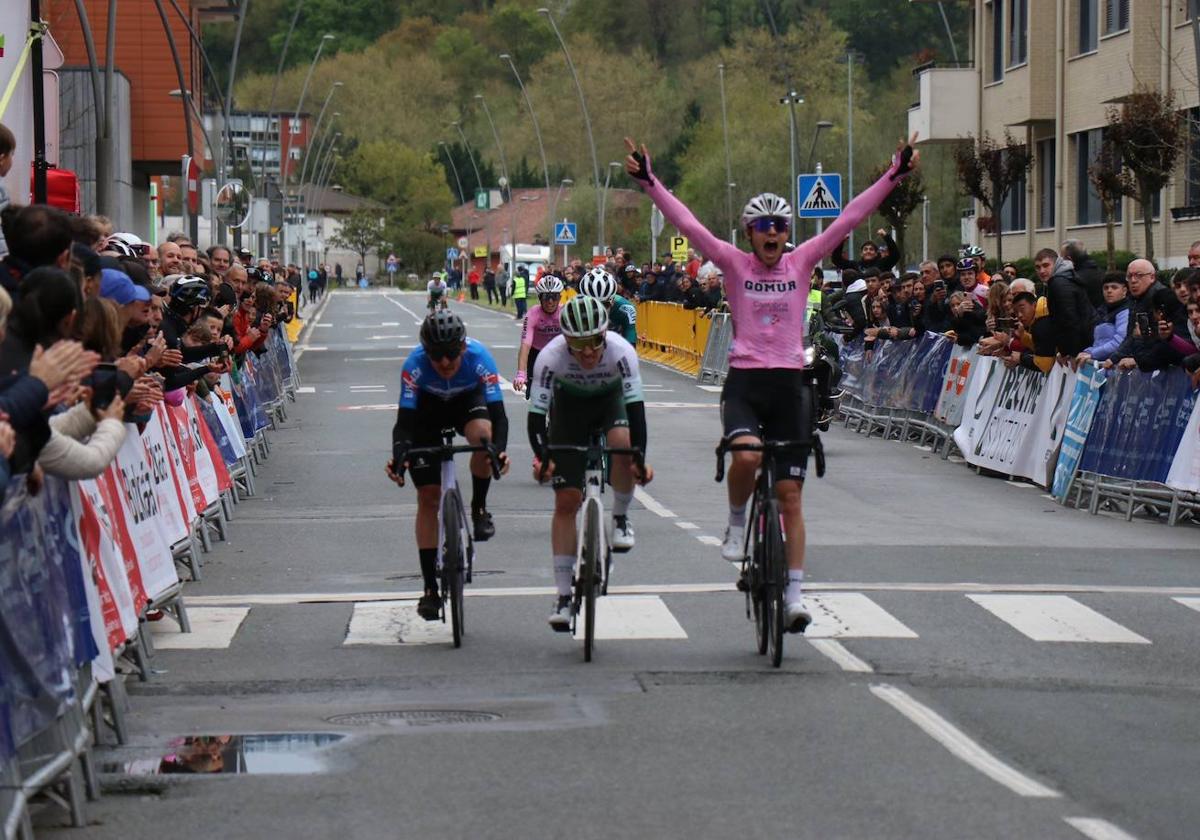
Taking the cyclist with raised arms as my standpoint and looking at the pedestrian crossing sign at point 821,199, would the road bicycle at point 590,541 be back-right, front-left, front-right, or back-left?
back-left

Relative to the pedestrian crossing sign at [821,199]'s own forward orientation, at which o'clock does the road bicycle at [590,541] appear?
The road bicycle is roughly at 12 o'clock from the pedestrian crossing sign.

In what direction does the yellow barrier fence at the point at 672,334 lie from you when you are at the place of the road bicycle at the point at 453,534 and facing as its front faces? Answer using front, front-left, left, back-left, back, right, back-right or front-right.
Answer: back

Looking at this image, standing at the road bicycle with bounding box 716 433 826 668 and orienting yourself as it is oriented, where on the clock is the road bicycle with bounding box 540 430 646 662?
the road bicycle with bounding box 540 430 646 662 is roughly at 3 o'clock from the road bicycle with bounding box 716 433 826 668.

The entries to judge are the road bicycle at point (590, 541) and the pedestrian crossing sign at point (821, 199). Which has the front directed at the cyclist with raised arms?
the pedestrian crossing sign

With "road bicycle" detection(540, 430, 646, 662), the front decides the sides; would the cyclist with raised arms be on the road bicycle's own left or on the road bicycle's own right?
on the road bicycle's own left
